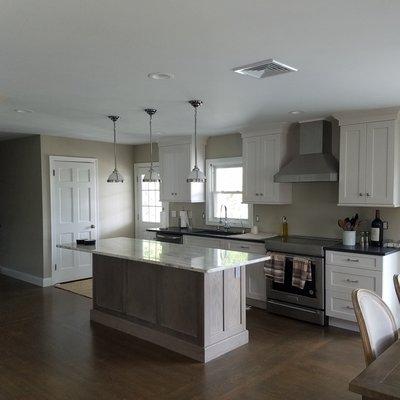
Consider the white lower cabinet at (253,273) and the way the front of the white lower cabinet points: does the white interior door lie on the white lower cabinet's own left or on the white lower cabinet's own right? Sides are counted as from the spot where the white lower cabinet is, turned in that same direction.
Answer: on the white lower cabinet's own right

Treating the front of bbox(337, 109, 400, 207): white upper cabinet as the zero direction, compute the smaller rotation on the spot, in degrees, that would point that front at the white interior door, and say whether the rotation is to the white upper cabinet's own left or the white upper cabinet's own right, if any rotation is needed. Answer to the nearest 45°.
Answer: approximately 45° to the white upper cabinet's own right

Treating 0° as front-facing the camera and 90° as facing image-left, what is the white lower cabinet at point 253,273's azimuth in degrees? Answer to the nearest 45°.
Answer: approximately 45°

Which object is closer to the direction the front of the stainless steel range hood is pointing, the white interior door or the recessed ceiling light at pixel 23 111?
the recessed ceiling light

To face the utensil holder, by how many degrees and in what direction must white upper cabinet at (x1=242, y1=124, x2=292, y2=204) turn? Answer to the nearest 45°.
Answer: approximately 90° to its left

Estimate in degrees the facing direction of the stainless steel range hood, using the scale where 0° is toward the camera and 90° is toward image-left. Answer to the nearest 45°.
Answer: approximately 45°

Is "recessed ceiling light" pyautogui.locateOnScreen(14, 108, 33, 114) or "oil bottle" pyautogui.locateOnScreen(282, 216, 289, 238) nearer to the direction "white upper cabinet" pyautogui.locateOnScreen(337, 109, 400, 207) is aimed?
the recessed ceiling light
